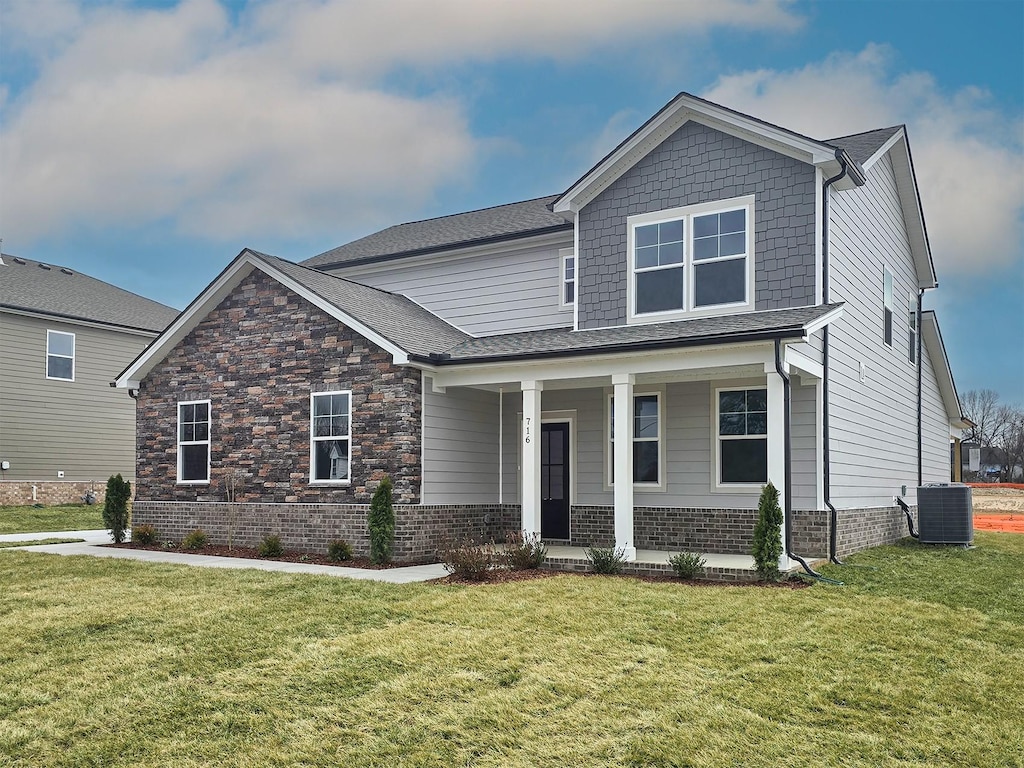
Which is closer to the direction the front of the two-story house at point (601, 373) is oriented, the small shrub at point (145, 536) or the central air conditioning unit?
the small shrub

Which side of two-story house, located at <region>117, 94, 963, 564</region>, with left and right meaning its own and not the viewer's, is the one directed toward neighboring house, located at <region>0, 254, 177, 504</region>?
right

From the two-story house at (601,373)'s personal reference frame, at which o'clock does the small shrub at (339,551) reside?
The small shrub is roughly at 1 o'clock from the two-story house.

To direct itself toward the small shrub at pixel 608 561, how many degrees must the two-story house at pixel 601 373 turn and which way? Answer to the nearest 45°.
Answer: approximately 45° to its left

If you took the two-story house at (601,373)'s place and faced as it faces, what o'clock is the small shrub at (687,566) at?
The small shrub is roughly at 10 o'clock from the two-story house.

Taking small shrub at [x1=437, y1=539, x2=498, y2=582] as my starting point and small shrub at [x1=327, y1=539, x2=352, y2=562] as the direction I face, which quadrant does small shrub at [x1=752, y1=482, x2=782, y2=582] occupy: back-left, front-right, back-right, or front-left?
back-right

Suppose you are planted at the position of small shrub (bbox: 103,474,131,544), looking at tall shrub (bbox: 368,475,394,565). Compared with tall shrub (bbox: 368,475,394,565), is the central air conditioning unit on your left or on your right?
left

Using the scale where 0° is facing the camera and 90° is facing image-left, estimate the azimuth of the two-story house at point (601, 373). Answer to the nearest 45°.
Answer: approximately 45°

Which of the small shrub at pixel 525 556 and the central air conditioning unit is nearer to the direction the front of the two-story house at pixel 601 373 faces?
the small shrub
